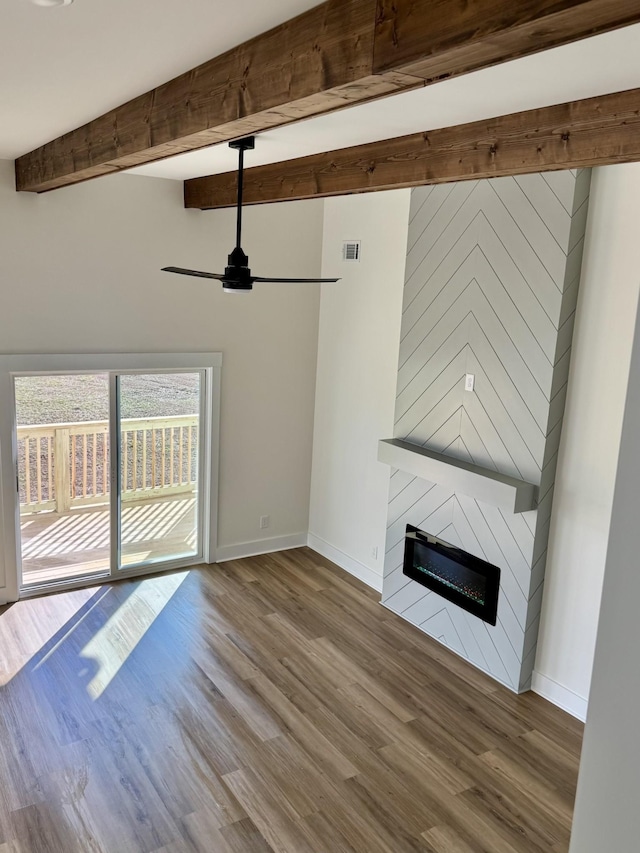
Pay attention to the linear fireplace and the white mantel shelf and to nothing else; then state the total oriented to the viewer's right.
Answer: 0

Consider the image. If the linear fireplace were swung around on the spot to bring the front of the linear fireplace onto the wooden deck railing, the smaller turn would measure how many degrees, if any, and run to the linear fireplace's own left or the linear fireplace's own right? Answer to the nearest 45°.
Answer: approximately 45° to the linear fireplace's own right

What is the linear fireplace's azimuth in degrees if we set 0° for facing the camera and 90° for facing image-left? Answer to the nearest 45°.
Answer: approximately 45°

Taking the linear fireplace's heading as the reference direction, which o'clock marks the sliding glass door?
The sliding glass door is roughly at 2 o'clock from the linear fireplace.

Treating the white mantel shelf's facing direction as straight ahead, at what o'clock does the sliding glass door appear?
The sliding glass door is roughly at 2 o'clock from the white mantel shelf.

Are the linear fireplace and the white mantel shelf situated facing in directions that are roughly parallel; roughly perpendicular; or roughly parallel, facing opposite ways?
roughly parallel
